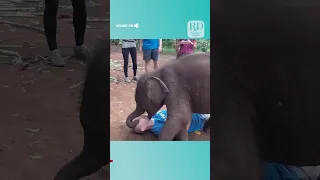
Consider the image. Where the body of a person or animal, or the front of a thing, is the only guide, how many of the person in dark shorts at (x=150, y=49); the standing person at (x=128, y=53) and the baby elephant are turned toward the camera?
2

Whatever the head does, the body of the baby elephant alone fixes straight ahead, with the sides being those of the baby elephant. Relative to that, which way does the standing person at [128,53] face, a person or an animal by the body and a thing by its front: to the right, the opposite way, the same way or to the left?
to the left

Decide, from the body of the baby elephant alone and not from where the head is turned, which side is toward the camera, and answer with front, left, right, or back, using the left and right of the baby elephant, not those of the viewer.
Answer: left

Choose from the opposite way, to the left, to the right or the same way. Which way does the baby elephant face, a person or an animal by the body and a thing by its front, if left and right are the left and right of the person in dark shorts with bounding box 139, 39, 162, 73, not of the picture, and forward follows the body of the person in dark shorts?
to the right

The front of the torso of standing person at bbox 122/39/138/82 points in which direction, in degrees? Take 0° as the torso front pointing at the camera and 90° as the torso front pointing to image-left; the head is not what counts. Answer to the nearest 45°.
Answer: approximately 0°
